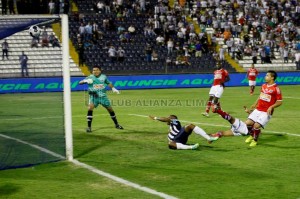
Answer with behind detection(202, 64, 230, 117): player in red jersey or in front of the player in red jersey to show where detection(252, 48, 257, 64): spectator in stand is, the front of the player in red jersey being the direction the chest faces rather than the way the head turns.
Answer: behind

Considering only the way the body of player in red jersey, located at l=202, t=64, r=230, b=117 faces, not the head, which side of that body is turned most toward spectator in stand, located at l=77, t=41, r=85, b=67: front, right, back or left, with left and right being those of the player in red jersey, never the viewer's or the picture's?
right

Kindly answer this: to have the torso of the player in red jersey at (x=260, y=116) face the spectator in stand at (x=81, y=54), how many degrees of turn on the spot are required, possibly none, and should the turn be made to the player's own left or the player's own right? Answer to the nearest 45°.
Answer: approximately 90° to the player's own right

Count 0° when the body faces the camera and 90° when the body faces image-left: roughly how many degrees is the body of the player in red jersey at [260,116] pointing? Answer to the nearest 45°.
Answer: approximately 45°

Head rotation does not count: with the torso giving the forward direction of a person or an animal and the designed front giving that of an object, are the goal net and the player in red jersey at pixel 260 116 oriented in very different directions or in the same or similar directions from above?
very different directions

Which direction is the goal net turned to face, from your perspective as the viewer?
facing away from the viewer and to the right of the viewer
